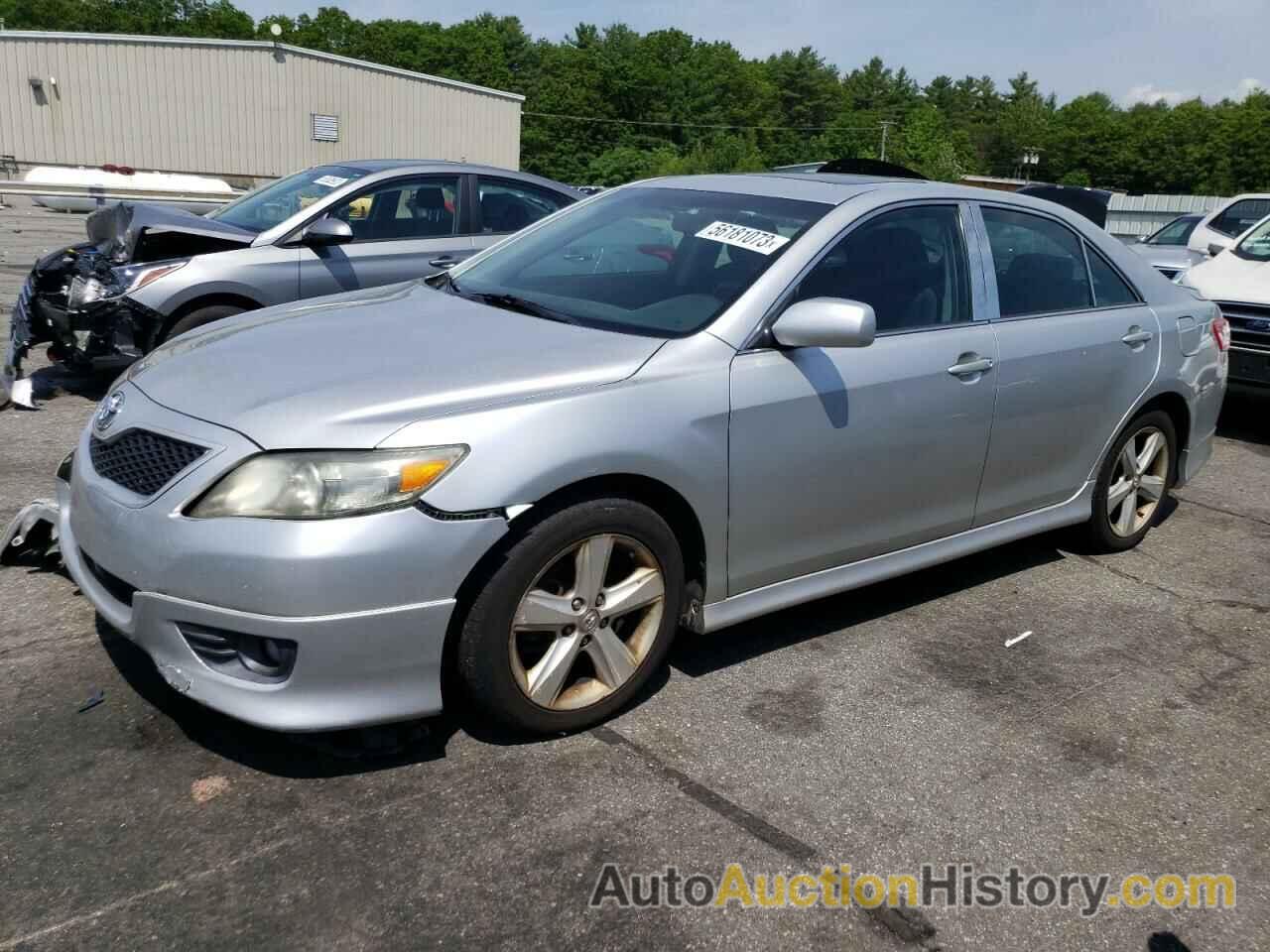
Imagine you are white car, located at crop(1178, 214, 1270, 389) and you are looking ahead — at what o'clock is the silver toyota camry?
The silver toyota camry is roughly at 11 o'clock from the white car.

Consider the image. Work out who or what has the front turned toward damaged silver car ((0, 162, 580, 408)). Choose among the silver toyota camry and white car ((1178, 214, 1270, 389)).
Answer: the white car

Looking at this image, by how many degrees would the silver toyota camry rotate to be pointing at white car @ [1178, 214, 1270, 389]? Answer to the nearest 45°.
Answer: approximately 180°

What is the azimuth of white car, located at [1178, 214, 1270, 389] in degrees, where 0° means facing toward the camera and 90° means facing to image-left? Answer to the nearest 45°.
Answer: approximately 45°

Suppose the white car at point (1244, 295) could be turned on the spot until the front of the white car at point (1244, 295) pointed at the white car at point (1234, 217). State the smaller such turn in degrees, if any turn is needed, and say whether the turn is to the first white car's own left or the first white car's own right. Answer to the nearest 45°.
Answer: approximately 135° to the first white car's own right

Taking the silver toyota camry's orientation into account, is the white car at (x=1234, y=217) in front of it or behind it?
behind

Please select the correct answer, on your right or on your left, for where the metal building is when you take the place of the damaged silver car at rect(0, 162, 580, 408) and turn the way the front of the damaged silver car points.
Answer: on your right

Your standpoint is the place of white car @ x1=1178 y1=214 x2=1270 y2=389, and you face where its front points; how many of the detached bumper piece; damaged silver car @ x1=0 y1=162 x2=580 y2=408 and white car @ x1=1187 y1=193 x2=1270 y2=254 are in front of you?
2

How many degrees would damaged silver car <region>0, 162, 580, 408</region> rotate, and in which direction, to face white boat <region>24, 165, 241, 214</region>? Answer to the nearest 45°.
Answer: approximately 135° to its right
